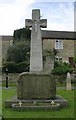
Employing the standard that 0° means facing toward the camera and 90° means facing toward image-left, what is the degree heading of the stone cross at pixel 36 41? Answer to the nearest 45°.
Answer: approximately 0°
